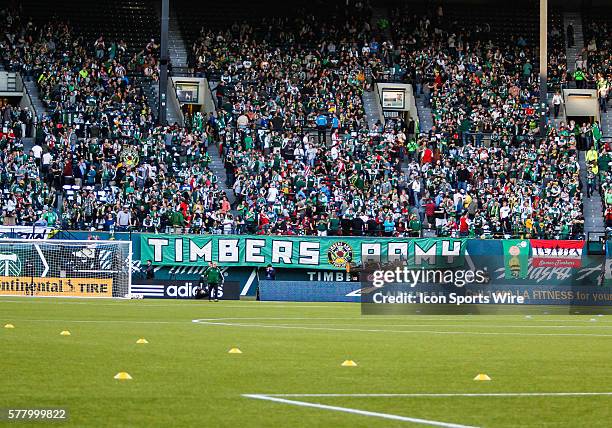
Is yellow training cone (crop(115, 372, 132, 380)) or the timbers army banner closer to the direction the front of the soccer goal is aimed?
the yellow training cone

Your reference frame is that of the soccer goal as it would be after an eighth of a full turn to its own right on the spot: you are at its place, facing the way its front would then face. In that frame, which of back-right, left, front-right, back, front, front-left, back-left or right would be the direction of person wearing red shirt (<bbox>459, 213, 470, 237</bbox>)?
back-left

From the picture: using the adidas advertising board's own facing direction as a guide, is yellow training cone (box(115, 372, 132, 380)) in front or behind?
in front

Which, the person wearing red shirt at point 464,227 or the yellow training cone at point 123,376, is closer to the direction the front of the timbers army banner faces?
the yellow training cone

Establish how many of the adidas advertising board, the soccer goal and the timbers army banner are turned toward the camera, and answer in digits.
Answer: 3

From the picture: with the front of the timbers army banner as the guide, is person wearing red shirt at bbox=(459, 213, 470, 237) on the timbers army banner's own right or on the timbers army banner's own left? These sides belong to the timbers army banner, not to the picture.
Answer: on the timbers army banner's own left

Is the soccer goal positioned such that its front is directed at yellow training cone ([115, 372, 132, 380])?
yes

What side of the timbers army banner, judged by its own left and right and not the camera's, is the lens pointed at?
front

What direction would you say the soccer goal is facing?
toward the camera

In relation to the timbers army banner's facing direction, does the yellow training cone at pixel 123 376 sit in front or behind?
in front
